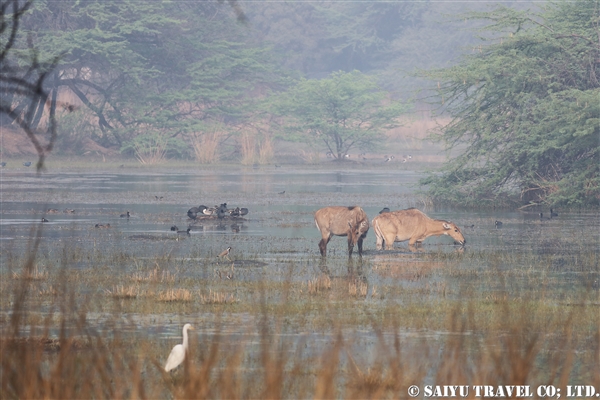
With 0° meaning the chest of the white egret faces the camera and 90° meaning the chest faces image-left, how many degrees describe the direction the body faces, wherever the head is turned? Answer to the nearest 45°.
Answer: approximately 270°

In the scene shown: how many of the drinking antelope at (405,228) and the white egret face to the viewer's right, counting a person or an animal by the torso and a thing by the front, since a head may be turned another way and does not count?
2

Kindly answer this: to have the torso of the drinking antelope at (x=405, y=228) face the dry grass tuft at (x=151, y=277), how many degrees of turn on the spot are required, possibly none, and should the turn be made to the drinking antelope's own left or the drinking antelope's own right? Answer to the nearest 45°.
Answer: approximately 135° to the drinking antelope's own right

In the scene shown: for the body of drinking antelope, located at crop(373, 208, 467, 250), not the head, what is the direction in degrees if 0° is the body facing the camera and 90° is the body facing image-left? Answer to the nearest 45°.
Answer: approximately 270°

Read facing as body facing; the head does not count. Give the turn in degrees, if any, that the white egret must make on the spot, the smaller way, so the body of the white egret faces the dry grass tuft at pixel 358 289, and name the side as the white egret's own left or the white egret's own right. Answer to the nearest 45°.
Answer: approximately 45° to the white egret's own left

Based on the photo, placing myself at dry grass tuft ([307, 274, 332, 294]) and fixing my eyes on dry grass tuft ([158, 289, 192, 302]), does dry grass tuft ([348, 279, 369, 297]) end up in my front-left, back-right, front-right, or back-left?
back-left

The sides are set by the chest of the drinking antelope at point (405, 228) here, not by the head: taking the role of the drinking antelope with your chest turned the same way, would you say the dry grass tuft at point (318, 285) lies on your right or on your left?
on your right

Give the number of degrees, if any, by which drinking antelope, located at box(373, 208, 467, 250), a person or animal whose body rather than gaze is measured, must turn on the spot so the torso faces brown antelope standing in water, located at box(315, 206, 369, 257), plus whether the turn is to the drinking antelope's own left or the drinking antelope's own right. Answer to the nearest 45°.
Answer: approximately 135° to the drinking antelope's own right

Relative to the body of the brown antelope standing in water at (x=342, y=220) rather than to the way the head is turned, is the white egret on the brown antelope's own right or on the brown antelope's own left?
on the brown antelope's own right
